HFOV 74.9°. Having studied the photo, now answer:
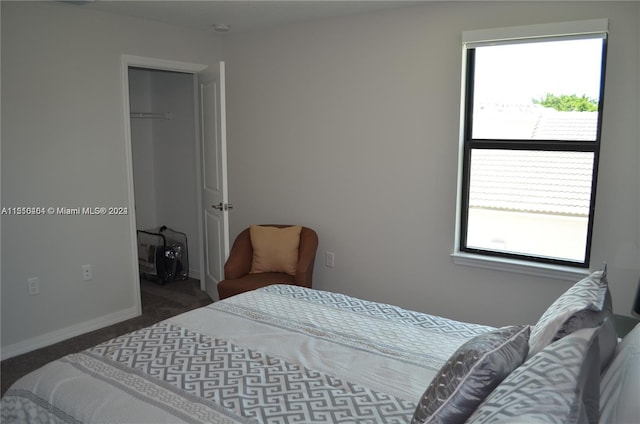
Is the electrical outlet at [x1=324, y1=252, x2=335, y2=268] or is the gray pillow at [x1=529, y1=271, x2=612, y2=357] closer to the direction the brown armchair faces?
the gray pillow

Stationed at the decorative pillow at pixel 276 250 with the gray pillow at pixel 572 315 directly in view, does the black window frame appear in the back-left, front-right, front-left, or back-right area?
front-left

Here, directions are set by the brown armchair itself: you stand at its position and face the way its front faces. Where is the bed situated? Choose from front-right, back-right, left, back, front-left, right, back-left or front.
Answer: front

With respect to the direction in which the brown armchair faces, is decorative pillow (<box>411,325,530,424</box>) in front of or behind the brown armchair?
in front

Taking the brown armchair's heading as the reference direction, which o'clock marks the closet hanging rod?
The closet hanging rod is roughly at 5 o'clock from the brown armchair.

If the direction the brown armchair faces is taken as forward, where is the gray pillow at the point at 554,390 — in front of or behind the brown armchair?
in front

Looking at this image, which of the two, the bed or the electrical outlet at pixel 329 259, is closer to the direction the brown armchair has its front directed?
the bed

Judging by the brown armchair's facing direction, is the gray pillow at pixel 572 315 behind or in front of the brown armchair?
in front

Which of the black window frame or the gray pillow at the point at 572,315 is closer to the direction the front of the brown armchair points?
the gray pillow

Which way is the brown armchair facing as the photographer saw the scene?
facing the viewer

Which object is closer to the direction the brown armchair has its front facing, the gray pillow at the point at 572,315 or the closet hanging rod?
the gray pillow

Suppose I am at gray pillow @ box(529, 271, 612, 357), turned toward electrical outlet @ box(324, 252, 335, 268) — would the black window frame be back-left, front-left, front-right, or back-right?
front-right
